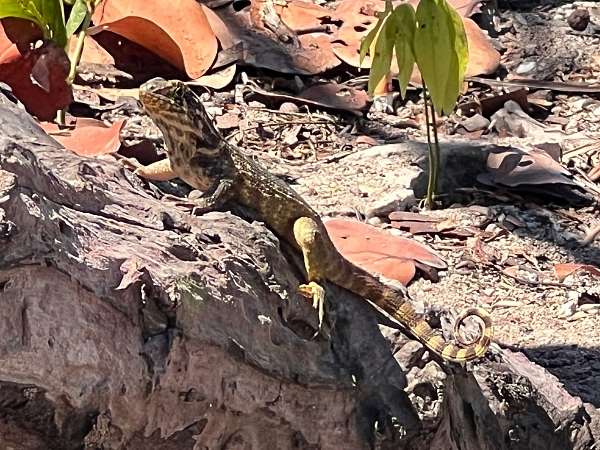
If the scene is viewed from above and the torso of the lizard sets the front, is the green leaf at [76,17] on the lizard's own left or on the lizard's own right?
on the lizard's own right

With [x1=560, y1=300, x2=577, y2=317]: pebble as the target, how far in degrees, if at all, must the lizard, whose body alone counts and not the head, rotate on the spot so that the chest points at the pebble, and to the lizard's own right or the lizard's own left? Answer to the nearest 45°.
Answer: approximately 135° to the lizard's own right

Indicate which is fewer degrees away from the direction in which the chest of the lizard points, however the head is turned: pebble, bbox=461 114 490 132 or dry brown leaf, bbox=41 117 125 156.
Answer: the dry brown leaf

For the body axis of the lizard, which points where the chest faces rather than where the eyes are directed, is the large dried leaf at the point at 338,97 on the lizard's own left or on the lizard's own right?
on the lizard's own right

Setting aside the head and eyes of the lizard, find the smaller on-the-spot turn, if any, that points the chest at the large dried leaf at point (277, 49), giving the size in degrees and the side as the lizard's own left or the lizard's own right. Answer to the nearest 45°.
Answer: approximately 90° to the lizard's own right

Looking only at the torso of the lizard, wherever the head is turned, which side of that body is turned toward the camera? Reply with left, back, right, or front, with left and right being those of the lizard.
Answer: left
